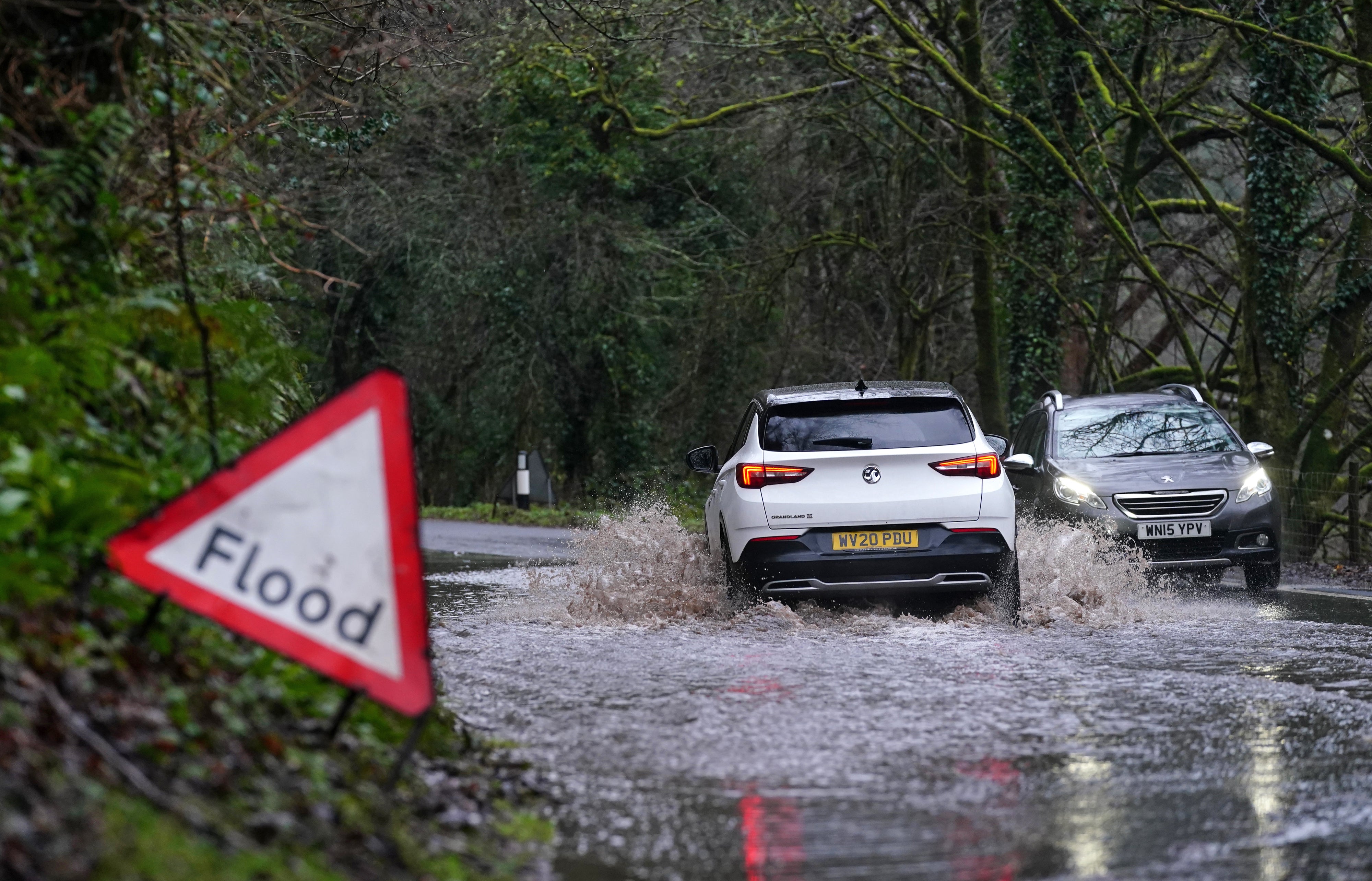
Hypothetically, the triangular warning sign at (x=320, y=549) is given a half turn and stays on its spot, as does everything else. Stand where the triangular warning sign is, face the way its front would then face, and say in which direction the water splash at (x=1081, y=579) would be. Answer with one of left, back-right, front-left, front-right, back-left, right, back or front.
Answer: front-right

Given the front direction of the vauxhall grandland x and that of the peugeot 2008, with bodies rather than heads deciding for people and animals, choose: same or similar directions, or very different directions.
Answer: very different directions

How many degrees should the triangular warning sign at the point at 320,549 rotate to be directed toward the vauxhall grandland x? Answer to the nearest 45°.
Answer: approximately 135° to its left

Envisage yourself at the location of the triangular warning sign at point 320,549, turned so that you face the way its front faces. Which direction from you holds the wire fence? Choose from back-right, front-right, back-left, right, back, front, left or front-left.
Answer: back-left

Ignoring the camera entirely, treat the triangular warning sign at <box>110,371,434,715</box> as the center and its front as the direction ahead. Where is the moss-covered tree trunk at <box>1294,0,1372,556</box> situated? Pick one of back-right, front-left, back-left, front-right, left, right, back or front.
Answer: back-left

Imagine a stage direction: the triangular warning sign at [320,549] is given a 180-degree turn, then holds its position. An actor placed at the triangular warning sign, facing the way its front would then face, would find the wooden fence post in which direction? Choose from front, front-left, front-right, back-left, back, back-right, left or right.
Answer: front-right

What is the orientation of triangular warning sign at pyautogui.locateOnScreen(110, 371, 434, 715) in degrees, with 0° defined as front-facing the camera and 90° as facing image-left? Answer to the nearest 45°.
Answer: approximately 0°

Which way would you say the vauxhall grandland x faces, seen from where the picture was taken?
facing away from the viewer

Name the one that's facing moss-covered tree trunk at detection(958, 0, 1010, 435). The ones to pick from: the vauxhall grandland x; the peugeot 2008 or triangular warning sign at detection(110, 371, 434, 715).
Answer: the vauxhall grandland x

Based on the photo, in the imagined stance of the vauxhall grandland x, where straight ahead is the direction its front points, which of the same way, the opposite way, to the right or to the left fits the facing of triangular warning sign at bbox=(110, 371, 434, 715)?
the opposite way

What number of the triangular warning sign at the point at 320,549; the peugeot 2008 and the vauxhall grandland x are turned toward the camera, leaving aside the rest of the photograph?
2

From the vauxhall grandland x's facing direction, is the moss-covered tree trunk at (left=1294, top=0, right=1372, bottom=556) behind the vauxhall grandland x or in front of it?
in front

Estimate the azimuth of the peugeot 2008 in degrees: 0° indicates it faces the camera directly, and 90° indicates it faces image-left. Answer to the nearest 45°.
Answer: approximately 0°
